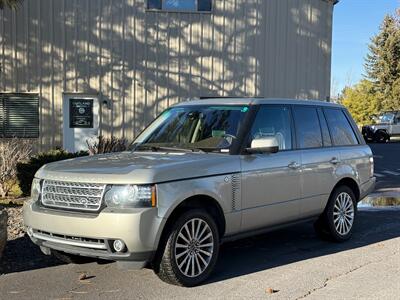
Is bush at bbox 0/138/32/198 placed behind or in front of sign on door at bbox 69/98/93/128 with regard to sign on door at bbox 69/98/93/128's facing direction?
in front

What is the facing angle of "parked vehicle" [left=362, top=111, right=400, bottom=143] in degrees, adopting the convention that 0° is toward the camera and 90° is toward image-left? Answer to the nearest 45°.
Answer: approximately 45°

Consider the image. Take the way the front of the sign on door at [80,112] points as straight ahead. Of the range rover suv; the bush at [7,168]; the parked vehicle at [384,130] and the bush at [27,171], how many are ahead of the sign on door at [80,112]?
3

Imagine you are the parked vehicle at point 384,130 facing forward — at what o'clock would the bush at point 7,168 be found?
The bush is roughly at 11 o'clock from the parked vehicle.

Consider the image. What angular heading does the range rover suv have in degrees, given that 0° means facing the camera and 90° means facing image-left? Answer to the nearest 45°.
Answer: approximately 45°

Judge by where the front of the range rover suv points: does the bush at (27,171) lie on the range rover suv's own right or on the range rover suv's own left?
on the range rover suv's own right

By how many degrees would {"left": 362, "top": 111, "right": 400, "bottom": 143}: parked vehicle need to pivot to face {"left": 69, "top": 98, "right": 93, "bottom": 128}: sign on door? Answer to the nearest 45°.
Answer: approximately 45° to its left

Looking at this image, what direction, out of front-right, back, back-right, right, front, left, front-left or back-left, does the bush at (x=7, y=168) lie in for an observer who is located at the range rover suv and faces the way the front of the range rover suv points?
right

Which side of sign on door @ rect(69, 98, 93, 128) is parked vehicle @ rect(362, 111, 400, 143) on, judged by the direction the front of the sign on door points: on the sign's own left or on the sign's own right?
on the sign's own left

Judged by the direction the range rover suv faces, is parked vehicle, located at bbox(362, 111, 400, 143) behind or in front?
behind

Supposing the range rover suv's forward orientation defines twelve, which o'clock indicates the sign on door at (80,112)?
The sign on door is roughly at 4 o'clock from the range rover suv.

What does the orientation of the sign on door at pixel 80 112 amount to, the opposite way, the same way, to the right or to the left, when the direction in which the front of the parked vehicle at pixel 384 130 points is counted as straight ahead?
to the left

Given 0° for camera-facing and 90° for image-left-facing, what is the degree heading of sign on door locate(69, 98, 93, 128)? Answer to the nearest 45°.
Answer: approximately 0°
